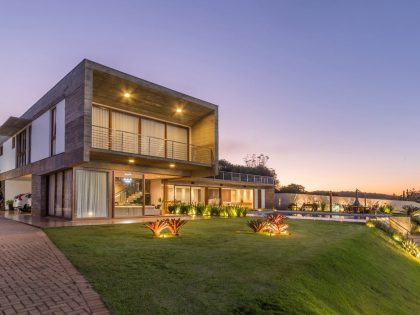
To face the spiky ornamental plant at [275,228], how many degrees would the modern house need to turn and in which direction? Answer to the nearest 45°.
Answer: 0° — it already faces it

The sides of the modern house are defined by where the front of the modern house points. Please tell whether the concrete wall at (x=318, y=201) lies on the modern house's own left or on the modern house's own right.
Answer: on the modern house's own left

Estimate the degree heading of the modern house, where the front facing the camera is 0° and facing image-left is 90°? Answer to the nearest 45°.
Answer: approximately 315°

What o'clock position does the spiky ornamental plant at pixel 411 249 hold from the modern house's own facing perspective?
The spiky ornamental plant is roughly at 11 o'clock from the modern house.
